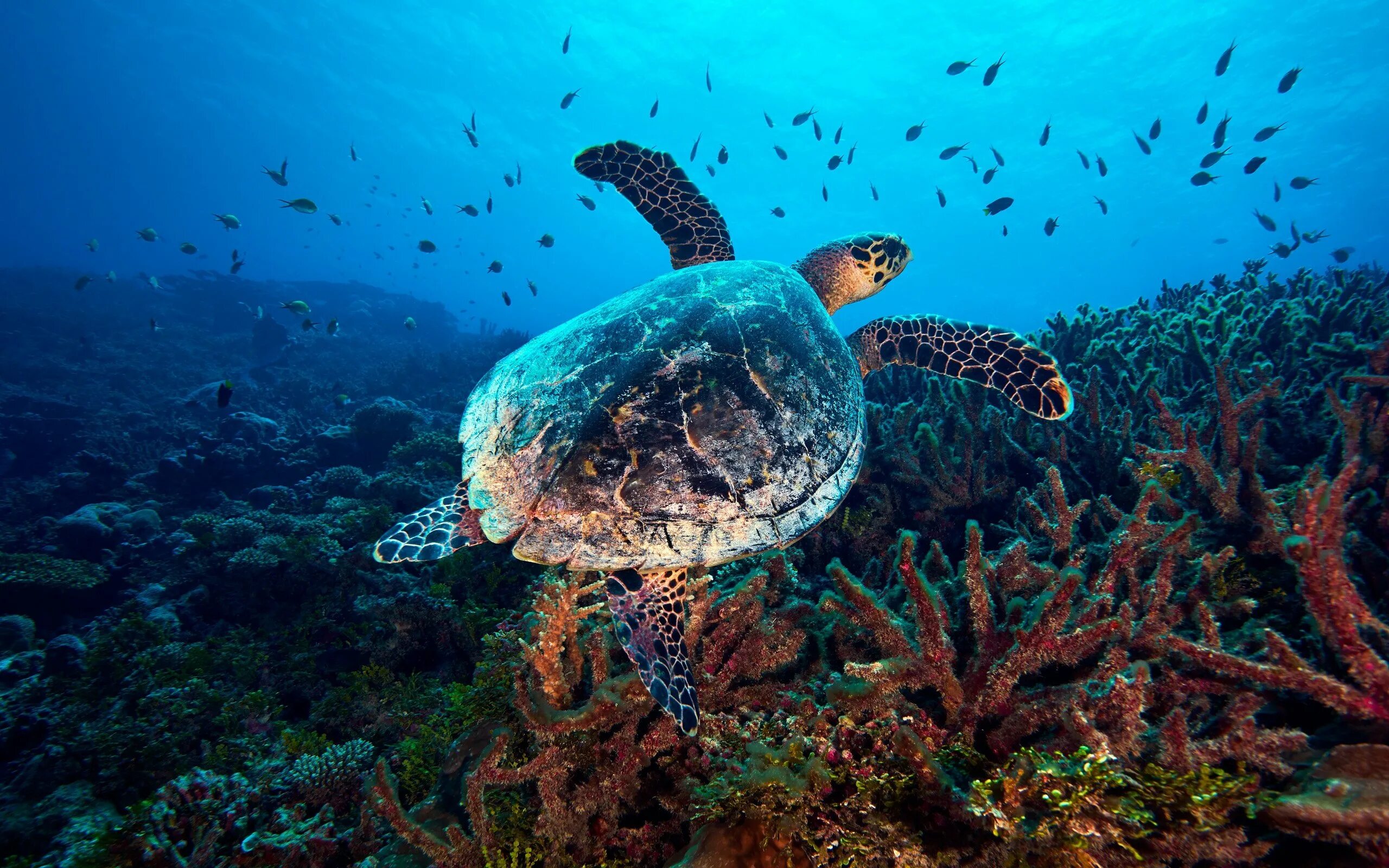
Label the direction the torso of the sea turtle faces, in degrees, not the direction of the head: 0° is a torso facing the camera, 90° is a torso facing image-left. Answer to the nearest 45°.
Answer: approximately 225°

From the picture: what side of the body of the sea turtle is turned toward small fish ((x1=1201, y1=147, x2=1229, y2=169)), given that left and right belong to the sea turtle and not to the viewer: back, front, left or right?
front

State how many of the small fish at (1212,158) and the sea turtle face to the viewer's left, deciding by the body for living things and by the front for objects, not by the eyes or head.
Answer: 1

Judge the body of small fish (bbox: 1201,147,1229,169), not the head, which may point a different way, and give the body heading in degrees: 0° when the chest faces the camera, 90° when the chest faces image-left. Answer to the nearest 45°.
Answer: approximately 90°

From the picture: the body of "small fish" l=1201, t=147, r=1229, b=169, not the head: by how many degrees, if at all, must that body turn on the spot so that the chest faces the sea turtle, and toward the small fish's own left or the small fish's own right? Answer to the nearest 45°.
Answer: approximately 90° to the small fish's own left

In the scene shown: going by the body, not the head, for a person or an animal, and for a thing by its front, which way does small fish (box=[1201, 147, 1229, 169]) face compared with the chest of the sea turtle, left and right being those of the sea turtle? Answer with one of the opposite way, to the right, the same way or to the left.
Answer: to the left
